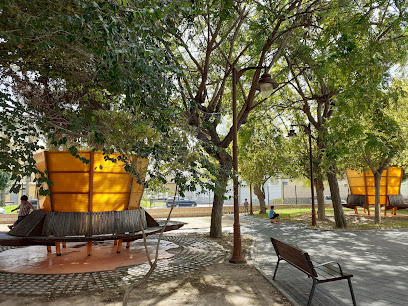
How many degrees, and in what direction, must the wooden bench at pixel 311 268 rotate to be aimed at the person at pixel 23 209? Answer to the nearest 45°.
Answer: approximately 135° to its left

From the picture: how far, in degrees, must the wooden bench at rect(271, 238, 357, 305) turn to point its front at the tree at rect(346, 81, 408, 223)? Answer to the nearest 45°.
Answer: approximately 45° to its left

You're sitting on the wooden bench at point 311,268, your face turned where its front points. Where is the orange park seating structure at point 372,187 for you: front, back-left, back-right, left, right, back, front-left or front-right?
front-left
